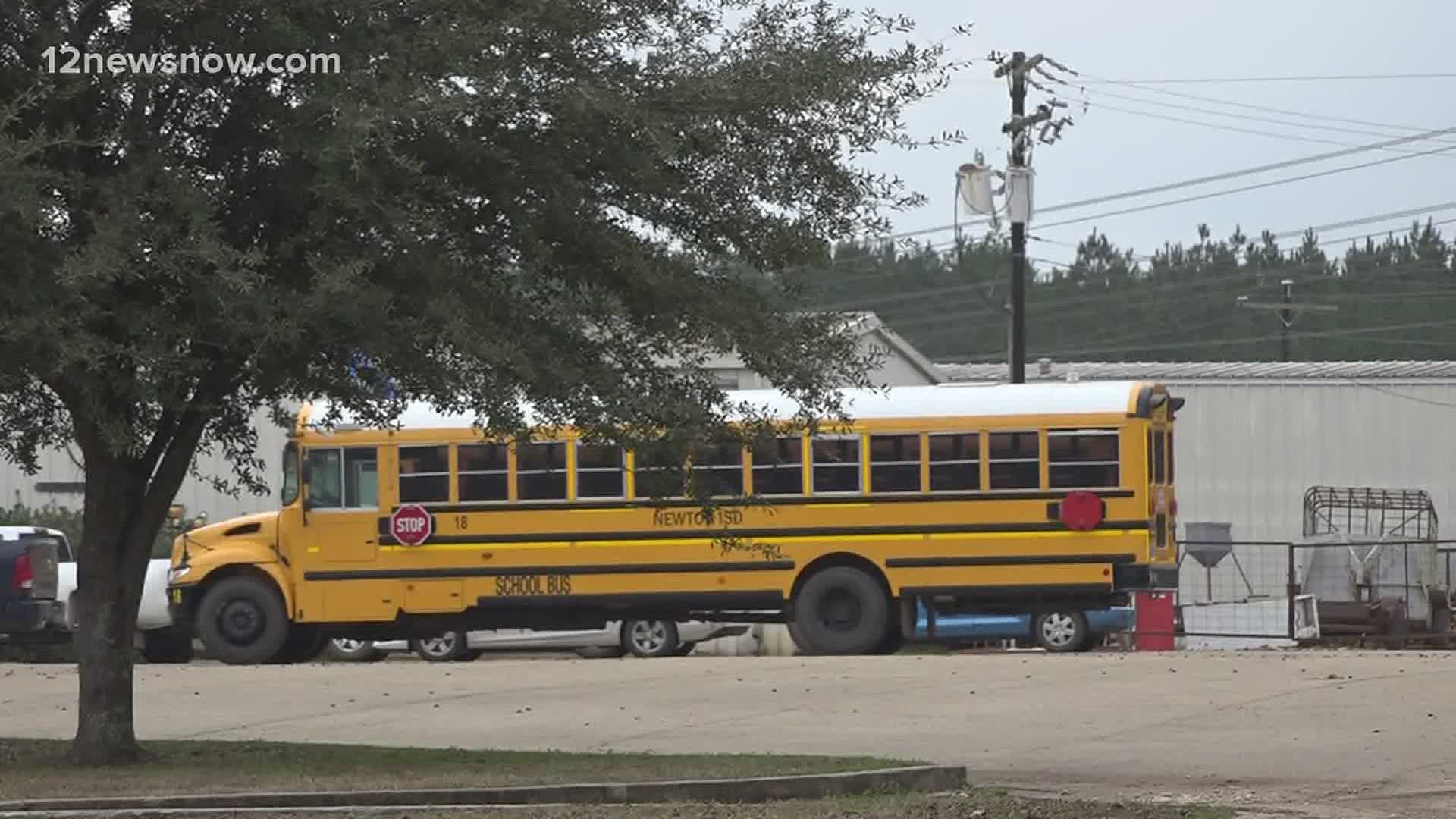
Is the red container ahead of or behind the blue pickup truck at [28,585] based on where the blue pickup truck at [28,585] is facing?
behind

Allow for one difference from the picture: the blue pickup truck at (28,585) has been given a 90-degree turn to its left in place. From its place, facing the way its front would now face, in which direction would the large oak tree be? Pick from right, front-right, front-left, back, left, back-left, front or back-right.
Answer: front-left

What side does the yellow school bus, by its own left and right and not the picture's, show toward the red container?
back

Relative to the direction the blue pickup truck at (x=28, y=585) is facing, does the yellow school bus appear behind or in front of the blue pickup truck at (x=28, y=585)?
behind

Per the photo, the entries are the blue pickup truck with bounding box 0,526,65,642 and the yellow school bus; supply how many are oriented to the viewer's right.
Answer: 0

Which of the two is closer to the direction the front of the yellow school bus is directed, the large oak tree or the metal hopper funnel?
the large oak tree

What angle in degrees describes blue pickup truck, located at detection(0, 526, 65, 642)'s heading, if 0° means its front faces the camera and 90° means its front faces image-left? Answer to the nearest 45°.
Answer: approximately 135°

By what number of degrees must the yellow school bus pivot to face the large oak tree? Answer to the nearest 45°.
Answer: approximately 90° to its left

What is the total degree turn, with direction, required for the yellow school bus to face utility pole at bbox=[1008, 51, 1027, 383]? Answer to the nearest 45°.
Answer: approximately 135° to its right

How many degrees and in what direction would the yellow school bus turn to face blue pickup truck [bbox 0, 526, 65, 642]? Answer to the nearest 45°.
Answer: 0° — it already faces it

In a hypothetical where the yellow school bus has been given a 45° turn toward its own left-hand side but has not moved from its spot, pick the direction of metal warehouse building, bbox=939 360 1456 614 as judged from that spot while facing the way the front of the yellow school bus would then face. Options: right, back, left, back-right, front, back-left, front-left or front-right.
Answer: back

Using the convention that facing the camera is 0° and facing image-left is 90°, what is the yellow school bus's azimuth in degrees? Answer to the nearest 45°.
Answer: approximately 90°

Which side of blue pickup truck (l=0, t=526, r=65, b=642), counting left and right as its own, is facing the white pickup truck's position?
right

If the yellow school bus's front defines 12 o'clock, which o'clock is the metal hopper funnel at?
The metal hopper funnel is roughly at 5 o'clock from the yellow school bus.
